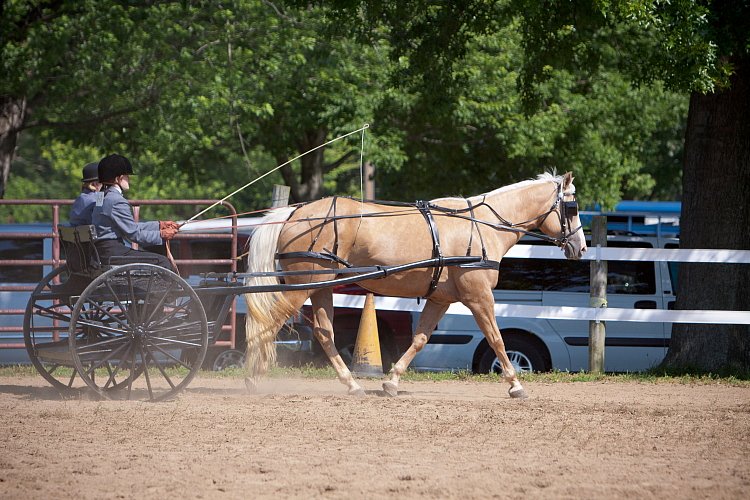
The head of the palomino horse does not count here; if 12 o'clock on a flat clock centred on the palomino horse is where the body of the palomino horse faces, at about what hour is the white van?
The white van is roughly at 10 o'clock from the palomino horse.

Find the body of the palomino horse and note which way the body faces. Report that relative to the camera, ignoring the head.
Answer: to the viewer's right

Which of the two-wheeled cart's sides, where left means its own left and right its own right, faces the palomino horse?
front

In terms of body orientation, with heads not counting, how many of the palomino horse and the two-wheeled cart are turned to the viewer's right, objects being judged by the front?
2

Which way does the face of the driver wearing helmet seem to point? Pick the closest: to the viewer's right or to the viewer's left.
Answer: to the viewer's right

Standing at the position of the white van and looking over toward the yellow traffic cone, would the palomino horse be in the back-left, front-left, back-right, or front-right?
front-left

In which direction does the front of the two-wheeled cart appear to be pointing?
to the viewer's right

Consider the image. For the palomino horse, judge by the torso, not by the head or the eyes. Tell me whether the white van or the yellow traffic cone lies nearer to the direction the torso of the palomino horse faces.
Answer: the white van

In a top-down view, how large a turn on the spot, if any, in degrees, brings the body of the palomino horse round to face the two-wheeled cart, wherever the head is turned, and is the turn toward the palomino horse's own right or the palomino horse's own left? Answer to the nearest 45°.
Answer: approximately 180°

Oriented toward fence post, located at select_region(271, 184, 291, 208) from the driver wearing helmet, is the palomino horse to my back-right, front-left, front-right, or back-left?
front-right

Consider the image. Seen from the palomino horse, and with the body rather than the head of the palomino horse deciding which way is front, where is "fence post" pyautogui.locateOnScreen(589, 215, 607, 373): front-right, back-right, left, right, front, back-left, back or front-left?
front-left

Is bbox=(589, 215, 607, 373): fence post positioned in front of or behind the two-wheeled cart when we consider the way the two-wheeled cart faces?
in front

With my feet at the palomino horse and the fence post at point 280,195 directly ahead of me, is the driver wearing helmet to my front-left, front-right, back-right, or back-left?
front-left
